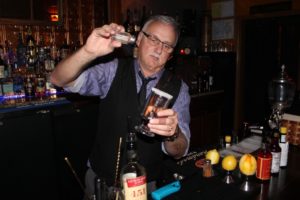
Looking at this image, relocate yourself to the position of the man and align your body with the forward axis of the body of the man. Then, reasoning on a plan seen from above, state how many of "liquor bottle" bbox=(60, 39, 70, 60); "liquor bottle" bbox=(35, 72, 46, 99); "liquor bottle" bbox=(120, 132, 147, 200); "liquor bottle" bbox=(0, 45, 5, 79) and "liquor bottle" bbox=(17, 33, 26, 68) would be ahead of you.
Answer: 1

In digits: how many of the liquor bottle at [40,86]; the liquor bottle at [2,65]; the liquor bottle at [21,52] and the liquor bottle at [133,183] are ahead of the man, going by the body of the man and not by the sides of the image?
1

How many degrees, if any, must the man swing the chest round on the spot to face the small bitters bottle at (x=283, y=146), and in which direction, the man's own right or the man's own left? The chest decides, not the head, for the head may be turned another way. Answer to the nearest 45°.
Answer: approximately 90° to the man's own left

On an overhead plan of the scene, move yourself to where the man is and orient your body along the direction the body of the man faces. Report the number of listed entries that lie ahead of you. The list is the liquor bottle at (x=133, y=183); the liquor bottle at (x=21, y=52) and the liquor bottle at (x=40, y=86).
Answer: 1

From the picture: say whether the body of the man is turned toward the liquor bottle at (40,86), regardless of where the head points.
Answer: no

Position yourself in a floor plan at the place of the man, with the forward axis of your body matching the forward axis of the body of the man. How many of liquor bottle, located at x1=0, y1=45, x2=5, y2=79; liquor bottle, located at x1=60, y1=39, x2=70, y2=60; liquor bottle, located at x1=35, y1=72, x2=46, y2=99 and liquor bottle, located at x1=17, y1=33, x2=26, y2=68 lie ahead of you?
0

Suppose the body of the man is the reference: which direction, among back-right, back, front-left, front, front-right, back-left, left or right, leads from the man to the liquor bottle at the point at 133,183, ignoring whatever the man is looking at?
front

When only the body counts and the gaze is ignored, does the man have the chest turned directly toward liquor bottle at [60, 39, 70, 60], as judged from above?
no

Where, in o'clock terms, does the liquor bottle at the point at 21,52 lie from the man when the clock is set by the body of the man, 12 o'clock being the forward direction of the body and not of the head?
The liquor bottle is roughly at 5 o'clock from the man.

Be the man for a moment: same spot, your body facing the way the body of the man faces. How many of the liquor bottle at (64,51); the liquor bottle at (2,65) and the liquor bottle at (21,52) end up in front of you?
0

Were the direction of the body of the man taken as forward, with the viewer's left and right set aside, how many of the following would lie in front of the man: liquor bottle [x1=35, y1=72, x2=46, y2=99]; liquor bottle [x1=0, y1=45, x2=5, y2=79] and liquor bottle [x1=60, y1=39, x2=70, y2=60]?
0

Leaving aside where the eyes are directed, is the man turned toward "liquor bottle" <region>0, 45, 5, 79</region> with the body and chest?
no

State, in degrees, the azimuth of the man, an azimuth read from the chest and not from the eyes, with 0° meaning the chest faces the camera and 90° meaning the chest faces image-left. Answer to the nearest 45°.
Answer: approximately 0°
